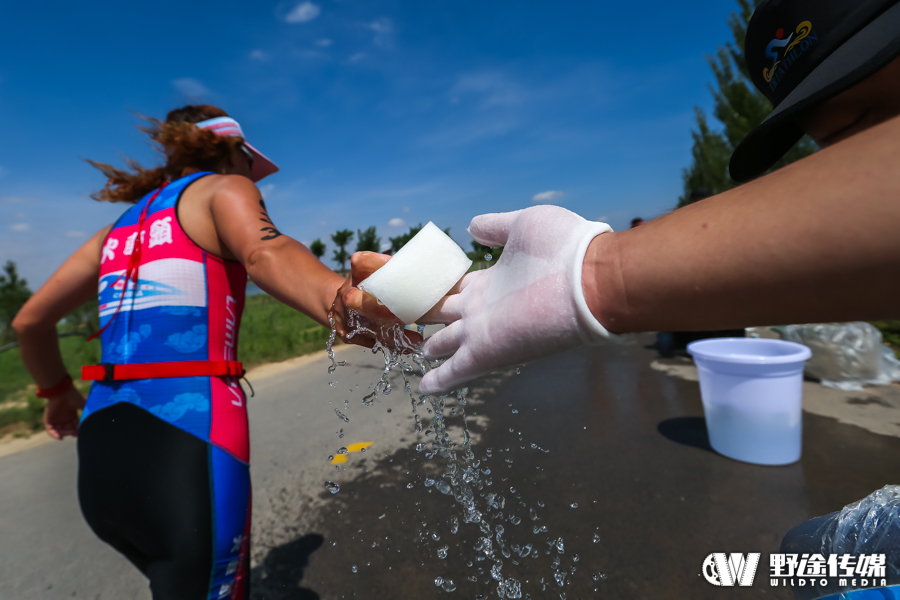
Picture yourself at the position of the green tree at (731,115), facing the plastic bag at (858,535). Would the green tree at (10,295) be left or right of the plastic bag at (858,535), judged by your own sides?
right

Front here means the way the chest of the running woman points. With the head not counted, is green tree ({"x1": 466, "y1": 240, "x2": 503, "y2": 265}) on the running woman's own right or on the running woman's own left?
on the running woman's own right

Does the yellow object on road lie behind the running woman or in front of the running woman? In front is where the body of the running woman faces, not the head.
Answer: in front

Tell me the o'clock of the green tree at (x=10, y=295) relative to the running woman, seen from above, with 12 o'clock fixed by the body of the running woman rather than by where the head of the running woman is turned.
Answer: The green tree is roughly at 10 o'clock from the running woman.

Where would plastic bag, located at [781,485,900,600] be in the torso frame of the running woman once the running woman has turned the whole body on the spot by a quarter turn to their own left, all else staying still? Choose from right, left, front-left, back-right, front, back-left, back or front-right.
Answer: back

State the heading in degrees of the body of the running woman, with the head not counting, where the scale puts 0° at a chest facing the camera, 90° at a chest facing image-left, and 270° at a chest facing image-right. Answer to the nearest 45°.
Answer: approximately 225°

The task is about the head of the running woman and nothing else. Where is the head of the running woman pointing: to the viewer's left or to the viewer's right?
to the viewer's right

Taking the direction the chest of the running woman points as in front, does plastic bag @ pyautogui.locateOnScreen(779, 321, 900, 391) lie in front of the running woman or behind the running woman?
in front
